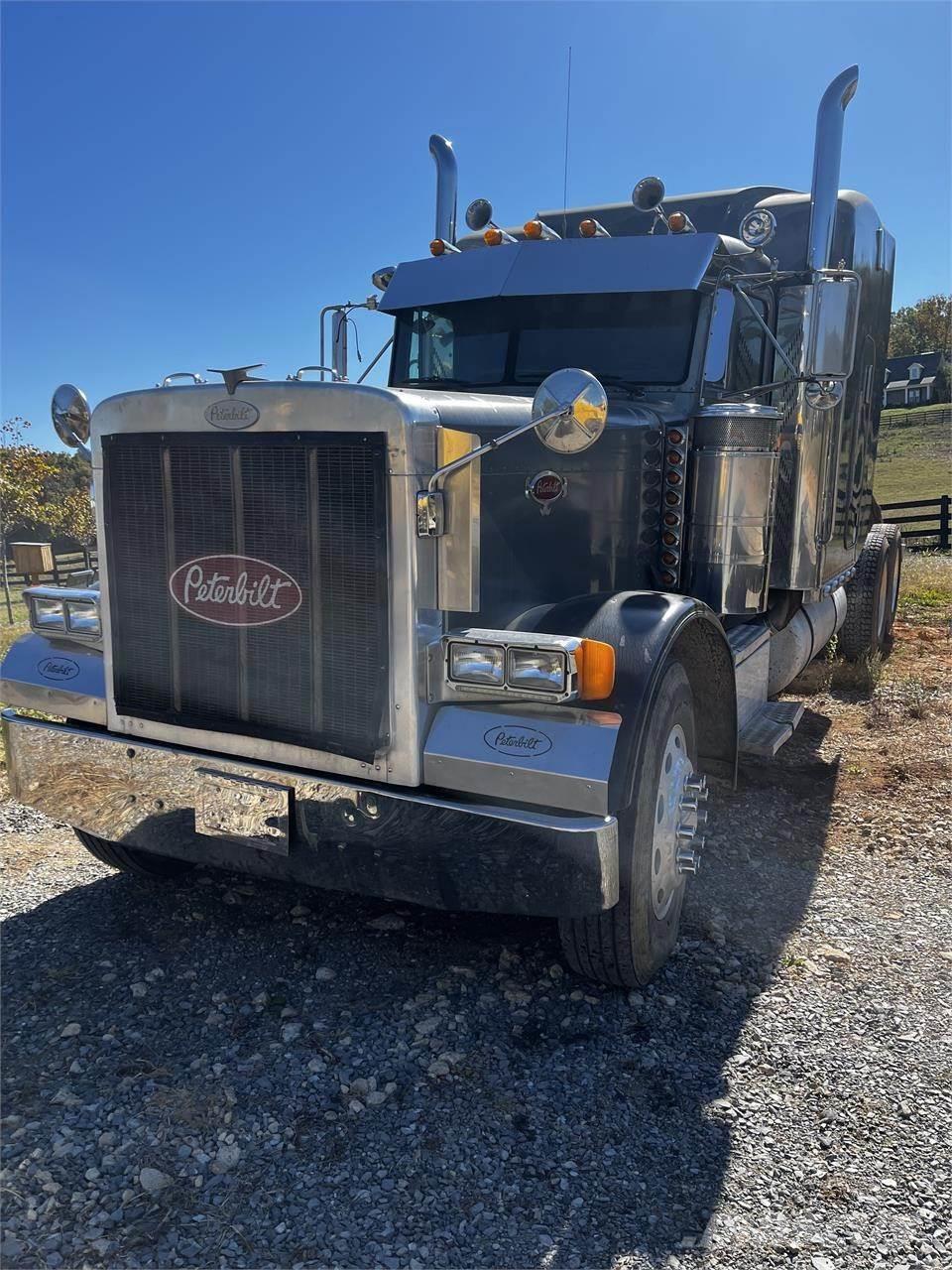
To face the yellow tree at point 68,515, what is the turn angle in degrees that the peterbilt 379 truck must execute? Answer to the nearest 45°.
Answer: approximately 90° to its right

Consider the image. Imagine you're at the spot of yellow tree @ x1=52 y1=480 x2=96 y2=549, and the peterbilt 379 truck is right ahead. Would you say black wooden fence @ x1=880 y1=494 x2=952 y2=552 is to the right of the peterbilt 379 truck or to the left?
left

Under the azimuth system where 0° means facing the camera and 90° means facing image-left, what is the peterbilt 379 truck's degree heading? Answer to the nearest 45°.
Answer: approximately 45°

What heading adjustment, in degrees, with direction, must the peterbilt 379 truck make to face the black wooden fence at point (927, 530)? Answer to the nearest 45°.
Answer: approximately 180°
